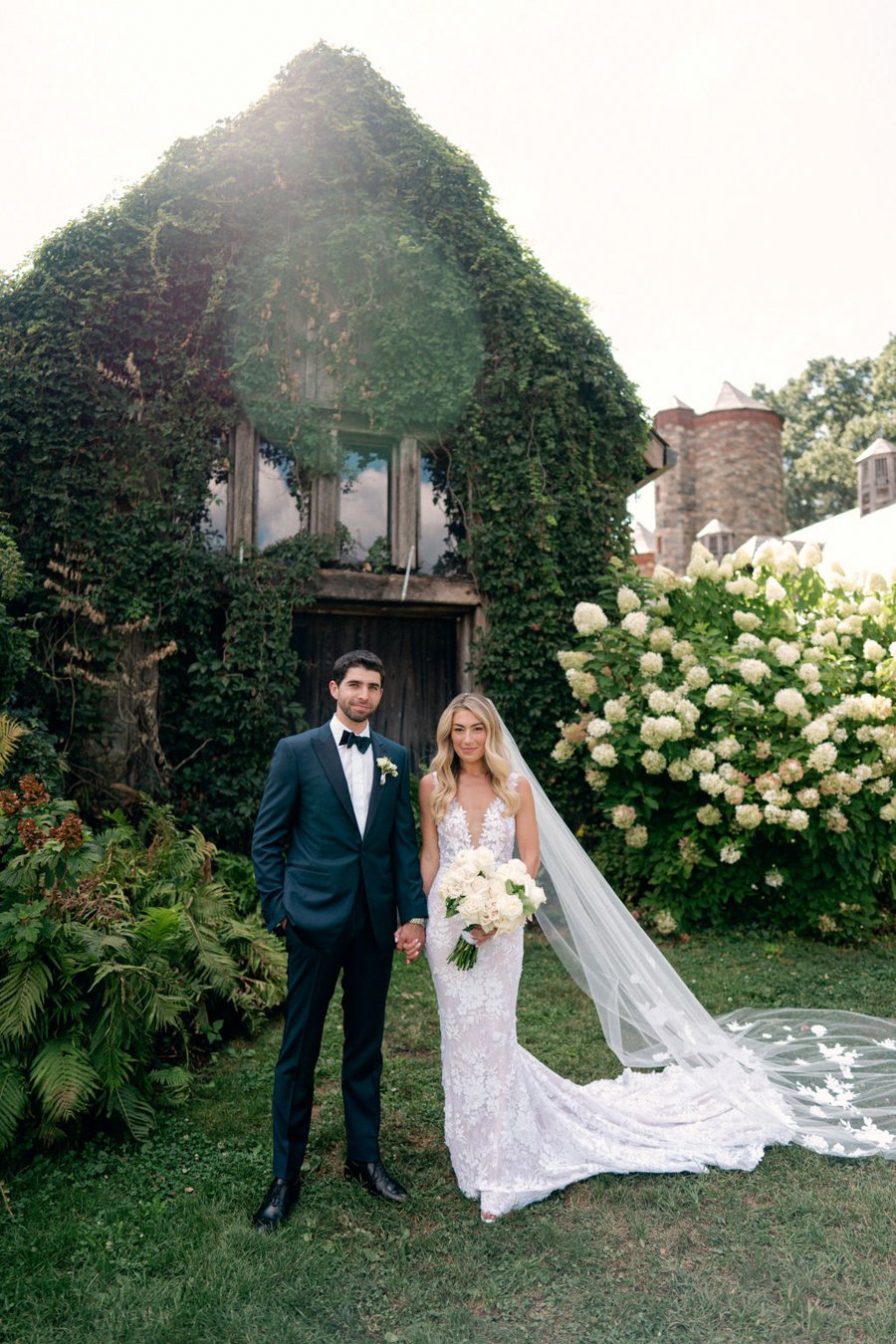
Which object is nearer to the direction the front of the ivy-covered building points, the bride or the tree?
the bride

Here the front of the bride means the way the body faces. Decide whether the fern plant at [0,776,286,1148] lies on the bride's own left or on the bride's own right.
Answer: on the bride's own right

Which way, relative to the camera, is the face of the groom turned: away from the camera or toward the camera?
toward the camera

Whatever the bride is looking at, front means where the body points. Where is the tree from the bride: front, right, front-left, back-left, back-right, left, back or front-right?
back

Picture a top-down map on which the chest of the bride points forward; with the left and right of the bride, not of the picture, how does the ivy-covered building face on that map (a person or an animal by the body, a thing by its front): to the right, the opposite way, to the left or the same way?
the same way

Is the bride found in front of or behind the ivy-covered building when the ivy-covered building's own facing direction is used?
in front

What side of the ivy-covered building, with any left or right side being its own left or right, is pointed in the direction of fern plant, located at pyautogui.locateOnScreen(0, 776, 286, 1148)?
front

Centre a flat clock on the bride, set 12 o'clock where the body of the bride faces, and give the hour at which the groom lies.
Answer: The groom is roughly at 2 o'clock from the bride.

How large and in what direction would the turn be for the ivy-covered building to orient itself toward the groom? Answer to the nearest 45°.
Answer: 0° — it already faces them

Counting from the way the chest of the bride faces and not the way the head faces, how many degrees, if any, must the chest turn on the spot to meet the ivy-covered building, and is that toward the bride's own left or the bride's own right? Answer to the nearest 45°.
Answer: approximately 135° to the bride's own right

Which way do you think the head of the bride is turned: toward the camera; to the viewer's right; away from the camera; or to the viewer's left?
toward the camera

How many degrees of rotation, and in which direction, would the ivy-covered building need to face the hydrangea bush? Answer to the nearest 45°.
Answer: approximately 45° to its left

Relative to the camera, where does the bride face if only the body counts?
toward the camera

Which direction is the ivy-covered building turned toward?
toward the camera

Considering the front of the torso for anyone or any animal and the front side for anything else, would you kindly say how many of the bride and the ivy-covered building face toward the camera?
2

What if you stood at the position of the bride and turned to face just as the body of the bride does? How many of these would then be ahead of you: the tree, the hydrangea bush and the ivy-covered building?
0
